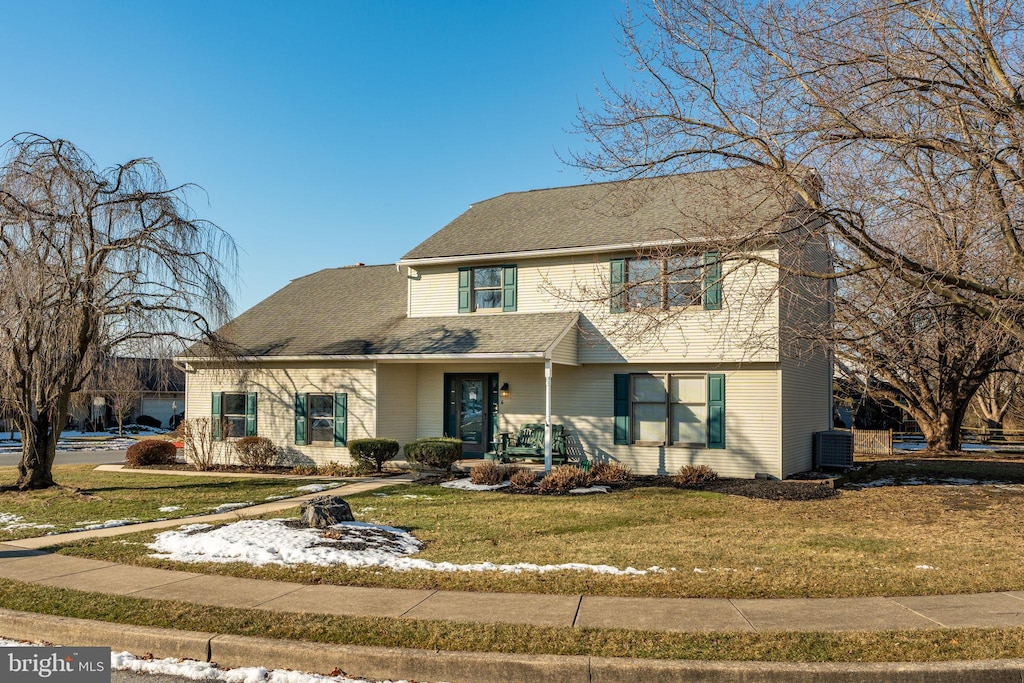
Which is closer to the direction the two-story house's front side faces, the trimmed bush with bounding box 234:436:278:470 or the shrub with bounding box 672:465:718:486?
the shrub

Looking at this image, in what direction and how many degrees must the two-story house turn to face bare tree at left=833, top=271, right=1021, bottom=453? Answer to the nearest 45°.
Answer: approximately 135° to its left

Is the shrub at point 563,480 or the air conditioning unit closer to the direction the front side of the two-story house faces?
the shrub

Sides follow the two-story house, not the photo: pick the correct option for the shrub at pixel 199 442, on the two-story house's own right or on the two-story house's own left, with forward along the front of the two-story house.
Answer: on the two-story house's own right

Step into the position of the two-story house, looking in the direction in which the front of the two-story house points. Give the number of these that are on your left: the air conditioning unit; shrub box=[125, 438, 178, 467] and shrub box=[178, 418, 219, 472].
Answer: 1

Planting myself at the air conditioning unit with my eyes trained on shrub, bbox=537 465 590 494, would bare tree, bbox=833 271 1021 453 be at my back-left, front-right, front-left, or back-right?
back-right

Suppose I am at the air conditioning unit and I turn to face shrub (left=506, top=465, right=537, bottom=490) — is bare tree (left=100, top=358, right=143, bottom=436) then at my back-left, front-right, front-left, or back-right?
front-right

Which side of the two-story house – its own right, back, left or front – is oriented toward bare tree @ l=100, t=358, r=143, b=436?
right

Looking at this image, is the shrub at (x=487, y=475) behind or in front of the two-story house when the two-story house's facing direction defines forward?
in front

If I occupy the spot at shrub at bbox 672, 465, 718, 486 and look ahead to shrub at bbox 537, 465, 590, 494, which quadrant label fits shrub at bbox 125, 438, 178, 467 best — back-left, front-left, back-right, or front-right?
front-right

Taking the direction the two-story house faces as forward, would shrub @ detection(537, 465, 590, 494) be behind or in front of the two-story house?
in front

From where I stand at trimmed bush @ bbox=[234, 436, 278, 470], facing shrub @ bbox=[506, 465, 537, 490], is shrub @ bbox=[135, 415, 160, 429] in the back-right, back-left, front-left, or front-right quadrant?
back-left

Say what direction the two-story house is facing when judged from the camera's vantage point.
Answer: facing the viewer

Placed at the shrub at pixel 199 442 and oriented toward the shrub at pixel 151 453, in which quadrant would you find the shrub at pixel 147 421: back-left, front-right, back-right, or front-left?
front-right

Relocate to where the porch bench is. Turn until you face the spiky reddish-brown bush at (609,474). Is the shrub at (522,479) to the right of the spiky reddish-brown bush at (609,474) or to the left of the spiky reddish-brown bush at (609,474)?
right

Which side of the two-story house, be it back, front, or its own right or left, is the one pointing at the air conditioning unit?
left

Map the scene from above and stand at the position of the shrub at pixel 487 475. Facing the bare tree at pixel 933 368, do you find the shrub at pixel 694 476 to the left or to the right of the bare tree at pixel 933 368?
right

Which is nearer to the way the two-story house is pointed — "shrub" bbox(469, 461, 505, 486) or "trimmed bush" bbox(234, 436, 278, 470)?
the shrub
